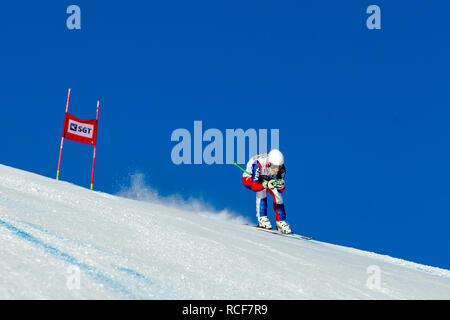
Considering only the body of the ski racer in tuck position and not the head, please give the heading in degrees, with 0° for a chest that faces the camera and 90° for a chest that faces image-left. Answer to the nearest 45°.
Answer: approximately 315°
